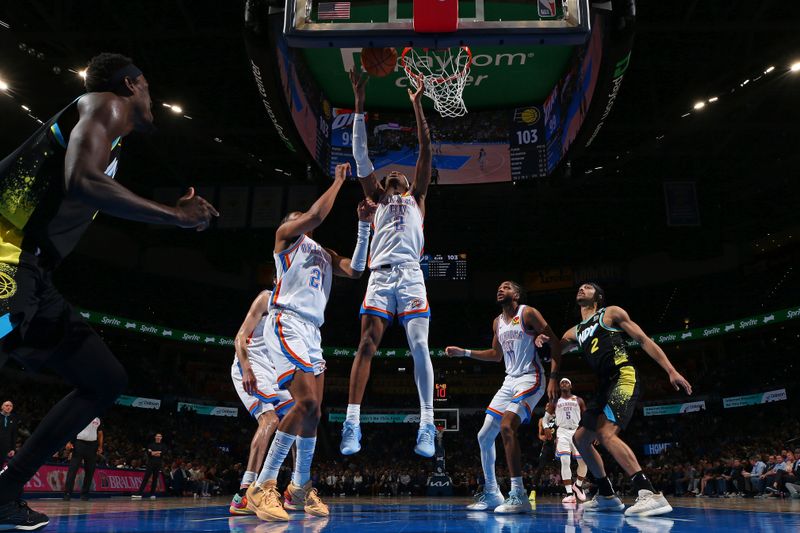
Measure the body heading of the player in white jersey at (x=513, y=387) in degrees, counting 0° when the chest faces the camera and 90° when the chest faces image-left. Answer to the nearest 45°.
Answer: approximately 45°

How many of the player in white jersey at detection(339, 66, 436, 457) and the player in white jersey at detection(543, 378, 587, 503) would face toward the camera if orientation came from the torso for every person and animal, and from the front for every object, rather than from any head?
2

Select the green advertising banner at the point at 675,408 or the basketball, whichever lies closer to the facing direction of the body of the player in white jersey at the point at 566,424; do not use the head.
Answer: the basketball

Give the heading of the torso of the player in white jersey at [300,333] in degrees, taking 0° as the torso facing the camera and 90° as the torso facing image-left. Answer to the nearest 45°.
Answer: approximately 315°

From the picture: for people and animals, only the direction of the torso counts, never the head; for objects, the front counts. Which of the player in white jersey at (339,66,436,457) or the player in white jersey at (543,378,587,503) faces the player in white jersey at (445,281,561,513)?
the player in white jersey at (543,378,587,503)

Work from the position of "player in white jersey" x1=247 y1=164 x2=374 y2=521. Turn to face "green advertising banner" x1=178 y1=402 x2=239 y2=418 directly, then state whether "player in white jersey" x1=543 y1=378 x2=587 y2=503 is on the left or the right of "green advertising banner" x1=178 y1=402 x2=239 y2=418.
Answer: right
